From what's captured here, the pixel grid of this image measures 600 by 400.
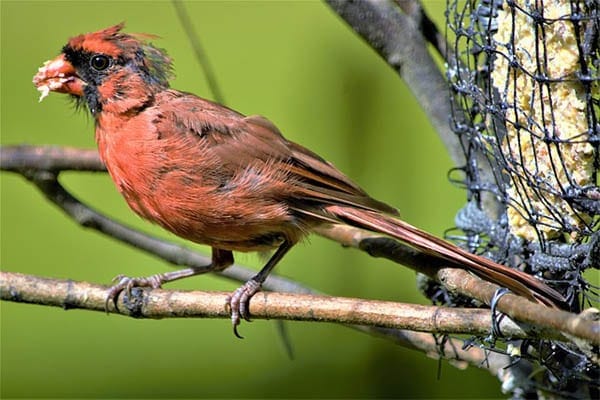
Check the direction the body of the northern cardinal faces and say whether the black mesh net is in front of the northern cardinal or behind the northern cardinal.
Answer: behind

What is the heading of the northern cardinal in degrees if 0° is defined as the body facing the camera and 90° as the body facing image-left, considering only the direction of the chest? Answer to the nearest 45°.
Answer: approximately 90°

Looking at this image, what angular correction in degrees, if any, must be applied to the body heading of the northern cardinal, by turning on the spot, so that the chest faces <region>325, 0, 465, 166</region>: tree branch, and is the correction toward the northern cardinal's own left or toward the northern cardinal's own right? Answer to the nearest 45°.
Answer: approximately 180°
